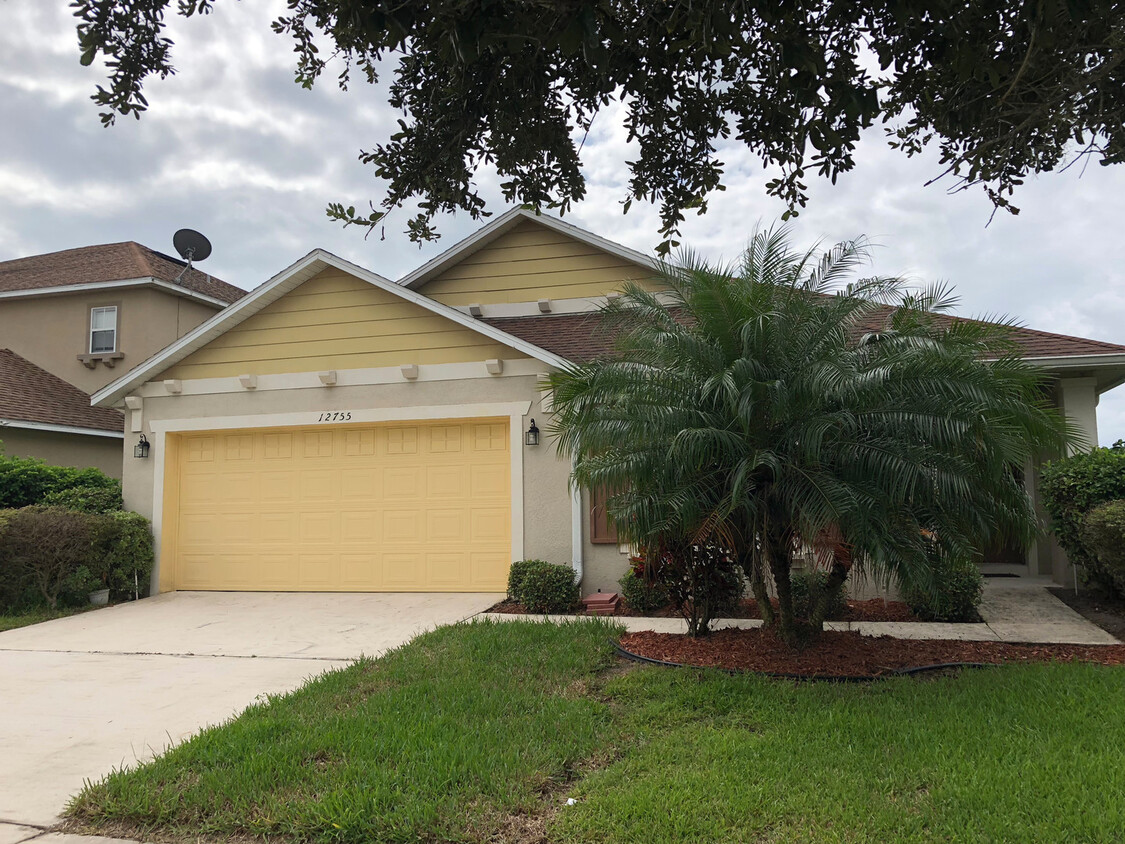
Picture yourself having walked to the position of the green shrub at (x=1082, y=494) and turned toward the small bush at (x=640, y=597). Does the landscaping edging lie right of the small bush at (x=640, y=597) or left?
left

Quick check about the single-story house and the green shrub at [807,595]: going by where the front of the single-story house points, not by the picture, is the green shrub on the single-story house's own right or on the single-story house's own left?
on the single-story house's own left

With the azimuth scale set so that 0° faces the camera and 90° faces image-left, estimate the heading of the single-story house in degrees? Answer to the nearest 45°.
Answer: approximately 0°

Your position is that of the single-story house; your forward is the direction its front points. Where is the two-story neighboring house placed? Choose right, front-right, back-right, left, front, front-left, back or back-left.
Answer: back-right

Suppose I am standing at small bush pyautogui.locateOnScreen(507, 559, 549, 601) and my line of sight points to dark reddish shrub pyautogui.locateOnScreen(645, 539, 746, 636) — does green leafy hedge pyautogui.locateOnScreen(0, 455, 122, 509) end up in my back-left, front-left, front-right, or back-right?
back-right

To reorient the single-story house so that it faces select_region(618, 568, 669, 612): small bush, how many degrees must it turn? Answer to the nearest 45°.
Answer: approximately 45° to its left

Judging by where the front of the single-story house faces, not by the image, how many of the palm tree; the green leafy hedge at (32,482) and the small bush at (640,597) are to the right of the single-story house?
1

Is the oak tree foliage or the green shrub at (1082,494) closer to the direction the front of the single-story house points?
the oak tree foliage
